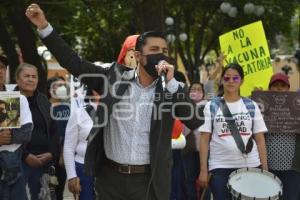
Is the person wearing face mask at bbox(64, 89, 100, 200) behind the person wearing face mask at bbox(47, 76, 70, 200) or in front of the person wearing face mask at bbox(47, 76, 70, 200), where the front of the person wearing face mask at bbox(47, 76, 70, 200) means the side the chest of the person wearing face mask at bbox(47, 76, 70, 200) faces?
in front

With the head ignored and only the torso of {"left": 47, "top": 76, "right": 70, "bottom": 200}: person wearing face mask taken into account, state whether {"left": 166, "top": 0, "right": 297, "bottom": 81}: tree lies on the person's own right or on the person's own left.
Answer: on the person's own left

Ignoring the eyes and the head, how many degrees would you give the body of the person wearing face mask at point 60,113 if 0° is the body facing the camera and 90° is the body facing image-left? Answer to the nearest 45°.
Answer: approximately 315°

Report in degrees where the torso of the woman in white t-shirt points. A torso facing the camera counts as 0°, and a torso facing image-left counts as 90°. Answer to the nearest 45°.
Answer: approximately 0°

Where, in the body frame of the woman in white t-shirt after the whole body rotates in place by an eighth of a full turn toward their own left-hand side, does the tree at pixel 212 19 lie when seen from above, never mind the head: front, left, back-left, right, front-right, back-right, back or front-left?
back-left

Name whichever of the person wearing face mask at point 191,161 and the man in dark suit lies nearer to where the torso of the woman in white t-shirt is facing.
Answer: the man in dark suit

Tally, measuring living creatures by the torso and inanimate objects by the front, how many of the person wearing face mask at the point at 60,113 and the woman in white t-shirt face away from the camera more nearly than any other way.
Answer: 0
